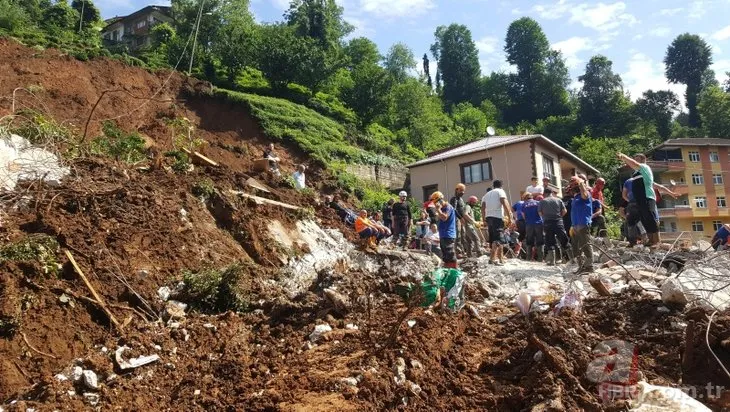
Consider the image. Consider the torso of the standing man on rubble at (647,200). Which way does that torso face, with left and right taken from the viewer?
facing to the left of the viewer

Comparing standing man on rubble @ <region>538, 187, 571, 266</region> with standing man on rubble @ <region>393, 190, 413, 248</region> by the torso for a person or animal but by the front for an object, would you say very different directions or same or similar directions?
very different directions

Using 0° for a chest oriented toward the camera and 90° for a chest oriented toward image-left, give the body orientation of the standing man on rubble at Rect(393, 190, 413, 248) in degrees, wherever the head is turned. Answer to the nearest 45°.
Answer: approximately 0°

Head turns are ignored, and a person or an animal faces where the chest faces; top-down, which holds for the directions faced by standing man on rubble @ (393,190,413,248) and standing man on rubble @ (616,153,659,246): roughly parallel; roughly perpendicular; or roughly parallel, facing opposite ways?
roughly perpendicular

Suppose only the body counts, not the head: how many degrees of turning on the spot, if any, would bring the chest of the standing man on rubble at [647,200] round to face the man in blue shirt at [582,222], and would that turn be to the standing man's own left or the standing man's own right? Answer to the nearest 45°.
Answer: approximately 45° to the standing man's own left

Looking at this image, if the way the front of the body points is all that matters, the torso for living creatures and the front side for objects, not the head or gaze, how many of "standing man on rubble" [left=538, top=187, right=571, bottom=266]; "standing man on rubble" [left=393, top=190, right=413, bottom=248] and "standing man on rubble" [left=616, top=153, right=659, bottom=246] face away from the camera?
1

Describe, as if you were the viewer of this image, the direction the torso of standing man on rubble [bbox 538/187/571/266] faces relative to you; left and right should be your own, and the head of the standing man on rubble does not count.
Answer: facing away from the viewer

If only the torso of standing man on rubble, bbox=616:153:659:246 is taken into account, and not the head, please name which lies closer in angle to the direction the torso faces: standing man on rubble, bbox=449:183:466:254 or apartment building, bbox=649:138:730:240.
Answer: the standing man on rubble

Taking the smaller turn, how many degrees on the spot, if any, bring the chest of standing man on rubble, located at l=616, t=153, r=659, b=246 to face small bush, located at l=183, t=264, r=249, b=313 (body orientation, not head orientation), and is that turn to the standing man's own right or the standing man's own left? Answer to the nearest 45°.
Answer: approximately 45° to the standing man's own left

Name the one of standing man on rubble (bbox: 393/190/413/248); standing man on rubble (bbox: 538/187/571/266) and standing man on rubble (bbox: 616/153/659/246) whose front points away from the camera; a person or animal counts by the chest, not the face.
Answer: standing man on rubble (bbox: 538/187/571/266)
